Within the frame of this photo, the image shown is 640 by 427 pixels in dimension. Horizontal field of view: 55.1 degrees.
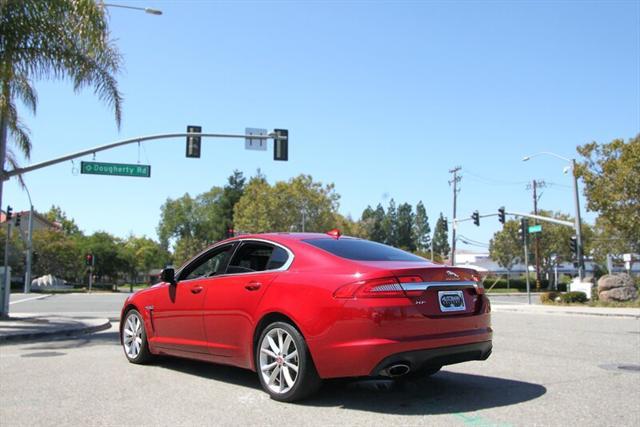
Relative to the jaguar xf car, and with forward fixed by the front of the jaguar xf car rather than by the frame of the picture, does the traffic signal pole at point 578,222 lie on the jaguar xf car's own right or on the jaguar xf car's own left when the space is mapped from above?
on the jaguar xf car's own right

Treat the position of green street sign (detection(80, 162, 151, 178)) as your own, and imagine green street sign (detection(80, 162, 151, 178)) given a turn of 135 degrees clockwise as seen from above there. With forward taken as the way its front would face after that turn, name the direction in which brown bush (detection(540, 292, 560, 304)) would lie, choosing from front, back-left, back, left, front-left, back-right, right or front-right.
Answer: back-right

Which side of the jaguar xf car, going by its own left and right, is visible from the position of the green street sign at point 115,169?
front

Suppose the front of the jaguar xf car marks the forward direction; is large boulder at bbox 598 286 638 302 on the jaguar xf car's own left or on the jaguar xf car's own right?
on the jaguar xf car's own right

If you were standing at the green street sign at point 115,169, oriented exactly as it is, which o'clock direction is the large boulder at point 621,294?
The large boulder is roughly at 9 o'clock from the green street sign.

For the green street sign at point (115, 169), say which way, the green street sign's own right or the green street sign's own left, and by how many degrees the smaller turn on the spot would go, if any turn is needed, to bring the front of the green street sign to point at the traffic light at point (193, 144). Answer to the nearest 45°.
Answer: approximately 90° to the green street sign's own left

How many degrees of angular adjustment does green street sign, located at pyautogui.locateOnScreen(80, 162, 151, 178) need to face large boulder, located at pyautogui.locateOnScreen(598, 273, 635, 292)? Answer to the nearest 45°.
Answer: approximately 90° to its left

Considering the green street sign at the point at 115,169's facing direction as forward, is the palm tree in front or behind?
in front

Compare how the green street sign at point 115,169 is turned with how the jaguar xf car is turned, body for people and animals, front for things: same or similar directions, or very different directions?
very different directions

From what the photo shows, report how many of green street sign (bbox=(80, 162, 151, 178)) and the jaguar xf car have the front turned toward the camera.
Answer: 1

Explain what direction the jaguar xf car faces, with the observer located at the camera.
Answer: facing away from the viewer and to the left of the viewer

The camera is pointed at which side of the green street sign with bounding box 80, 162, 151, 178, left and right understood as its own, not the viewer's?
front

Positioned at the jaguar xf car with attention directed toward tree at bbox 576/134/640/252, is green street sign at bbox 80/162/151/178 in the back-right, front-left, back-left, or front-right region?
front-left

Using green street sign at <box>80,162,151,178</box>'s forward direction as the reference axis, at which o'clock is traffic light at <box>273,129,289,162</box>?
The traffic light is roughly at 9 o'clock from the green street sign.
